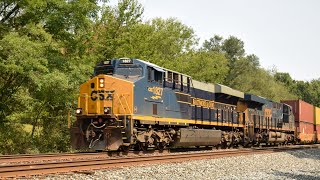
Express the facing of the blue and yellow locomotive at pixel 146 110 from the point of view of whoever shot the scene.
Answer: facing the viewer and to the left of the viewer

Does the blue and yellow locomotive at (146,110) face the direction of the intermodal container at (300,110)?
no

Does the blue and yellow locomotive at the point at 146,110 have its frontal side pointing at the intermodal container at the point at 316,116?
no

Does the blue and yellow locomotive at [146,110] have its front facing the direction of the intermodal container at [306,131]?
no
